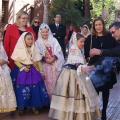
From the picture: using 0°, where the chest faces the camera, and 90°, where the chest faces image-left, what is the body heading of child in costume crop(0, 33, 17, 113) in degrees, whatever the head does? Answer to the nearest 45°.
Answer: approximately 0°

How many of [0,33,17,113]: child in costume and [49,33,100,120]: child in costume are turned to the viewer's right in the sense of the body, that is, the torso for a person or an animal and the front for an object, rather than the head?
1

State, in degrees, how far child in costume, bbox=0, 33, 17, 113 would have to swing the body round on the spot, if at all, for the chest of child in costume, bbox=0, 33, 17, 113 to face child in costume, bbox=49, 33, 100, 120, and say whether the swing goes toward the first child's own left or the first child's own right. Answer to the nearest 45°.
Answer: approximately 45° to the first child's own left

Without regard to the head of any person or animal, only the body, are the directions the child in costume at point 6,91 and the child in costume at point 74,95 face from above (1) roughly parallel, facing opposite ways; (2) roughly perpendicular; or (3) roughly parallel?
roughly perpendicular
